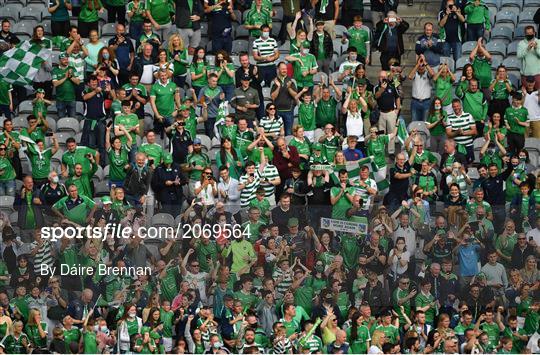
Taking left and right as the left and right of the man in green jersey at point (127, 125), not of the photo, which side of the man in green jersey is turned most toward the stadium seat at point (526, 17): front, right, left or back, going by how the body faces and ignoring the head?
left

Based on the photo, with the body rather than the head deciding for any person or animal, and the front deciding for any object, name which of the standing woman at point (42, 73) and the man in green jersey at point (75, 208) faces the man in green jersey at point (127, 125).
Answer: the standing woman

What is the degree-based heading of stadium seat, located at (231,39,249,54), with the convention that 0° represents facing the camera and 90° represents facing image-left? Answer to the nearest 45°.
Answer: approximately 0°

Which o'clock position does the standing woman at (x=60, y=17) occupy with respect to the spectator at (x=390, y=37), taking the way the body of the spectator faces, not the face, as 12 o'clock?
The standing woman is roughly at 3 o'clock from the spectator.

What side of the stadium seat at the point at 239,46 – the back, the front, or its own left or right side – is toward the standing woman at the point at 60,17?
right

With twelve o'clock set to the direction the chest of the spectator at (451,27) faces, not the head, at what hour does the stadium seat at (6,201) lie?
The stadium seat is roughly at 2 o'clock from the spectator.

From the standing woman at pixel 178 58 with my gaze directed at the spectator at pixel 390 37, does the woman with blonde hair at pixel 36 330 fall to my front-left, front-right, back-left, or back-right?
back-right

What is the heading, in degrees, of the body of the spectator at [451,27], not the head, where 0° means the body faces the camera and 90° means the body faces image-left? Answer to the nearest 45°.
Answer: approximately 0°
